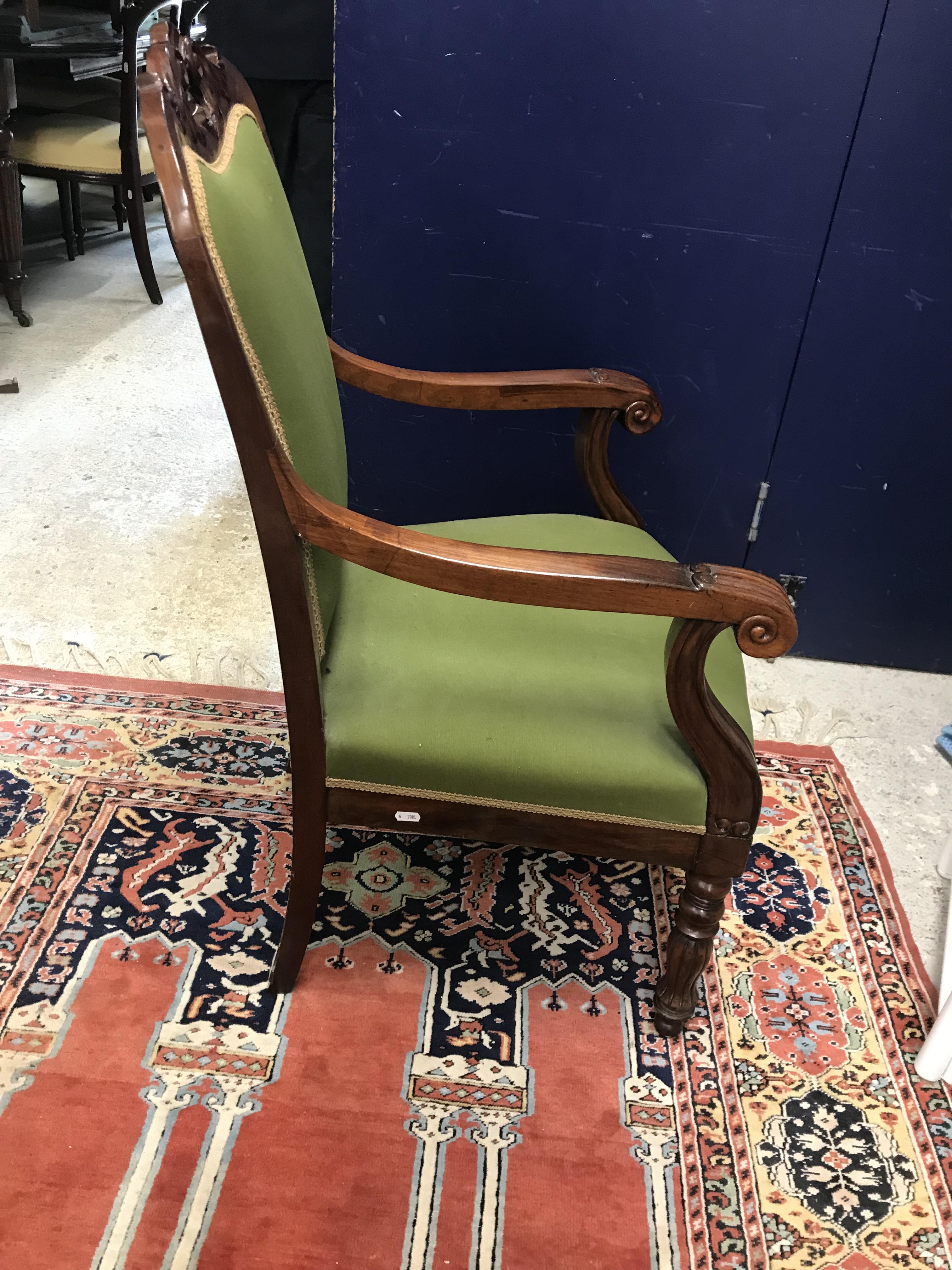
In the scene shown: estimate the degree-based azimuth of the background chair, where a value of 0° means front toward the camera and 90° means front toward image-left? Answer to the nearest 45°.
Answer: approximately 135°

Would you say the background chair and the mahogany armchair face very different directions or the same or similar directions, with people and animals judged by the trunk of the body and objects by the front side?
very different directions

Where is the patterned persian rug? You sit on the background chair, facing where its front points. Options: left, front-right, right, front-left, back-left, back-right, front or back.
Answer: back-left

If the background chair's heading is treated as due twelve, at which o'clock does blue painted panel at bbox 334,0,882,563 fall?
The blue painted panel is roughly at 7 o'clock from the background chair.

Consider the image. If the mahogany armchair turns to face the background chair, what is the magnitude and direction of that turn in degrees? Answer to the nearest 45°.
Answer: approximately 135° to its left

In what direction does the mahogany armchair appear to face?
to the viewer's right

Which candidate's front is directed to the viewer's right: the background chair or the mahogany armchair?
the mahogany armchair

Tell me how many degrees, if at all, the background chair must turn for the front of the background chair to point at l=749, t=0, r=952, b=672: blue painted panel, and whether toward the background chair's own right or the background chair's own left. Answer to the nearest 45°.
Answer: approximately 180°

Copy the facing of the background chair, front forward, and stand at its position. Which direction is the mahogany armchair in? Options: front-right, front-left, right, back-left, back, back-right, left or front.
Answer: back-left

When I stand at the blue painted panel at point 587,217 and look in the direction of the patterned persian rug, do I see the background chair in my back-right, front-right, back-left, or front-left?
back-right

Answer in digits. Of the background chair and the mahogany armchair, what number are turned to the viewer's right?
1
